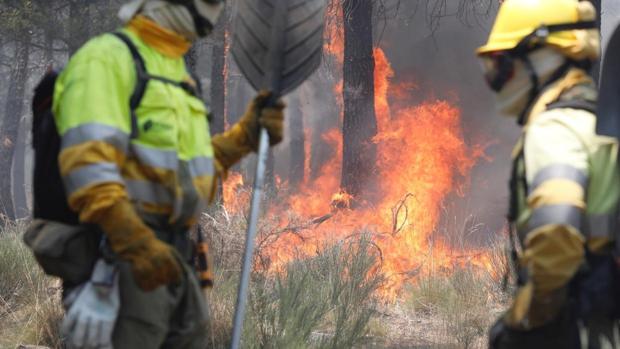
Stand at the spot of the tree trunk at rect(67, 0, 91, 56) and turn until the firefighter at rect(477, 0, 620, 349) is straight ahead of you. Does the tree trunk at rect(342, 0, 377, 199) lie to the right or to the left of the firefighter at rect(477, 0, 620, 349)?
left

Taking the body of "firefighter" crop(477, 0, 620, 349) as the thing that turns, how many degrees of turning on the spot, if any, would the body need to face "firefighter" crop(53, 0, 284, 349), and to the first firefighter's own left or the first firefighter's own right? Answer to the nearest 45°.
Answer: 0° — they already face them

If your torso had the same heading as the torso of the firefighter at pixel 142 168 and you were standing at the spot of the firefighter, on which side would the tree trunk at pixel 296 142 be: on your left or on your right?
on your left

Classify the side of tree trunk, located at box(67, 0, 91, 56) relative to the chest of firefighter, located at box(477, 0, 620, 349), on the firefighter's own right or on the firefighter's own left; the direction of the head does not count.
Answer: on the firefighter's own right

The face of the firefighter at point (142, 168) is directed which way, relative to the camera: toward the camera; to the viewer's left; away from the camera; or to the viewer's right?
to the viewer's right

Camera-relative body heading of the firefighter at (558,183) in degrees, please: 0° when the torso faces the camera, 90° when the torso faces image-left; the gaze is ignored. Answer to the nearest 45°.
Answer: approximately 90°

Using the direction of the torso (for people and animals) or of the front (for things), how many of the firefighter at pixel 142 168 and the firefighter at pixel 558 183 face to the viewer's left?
1

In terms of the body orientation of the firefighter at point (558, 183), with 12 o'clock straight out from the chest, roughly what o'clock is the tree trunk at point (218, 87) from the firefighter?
The tree trunk is roughly at 2 o'clock from the firefighter.

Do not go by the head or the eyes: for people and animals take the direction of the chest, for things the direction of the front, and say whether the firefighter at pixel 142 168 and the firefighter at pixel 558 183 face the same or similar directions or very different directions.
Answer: very different directions

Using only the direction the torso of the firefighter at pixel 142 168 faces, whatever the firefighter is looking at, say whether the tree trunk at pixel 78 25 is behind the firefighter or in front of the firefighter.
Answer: behind
